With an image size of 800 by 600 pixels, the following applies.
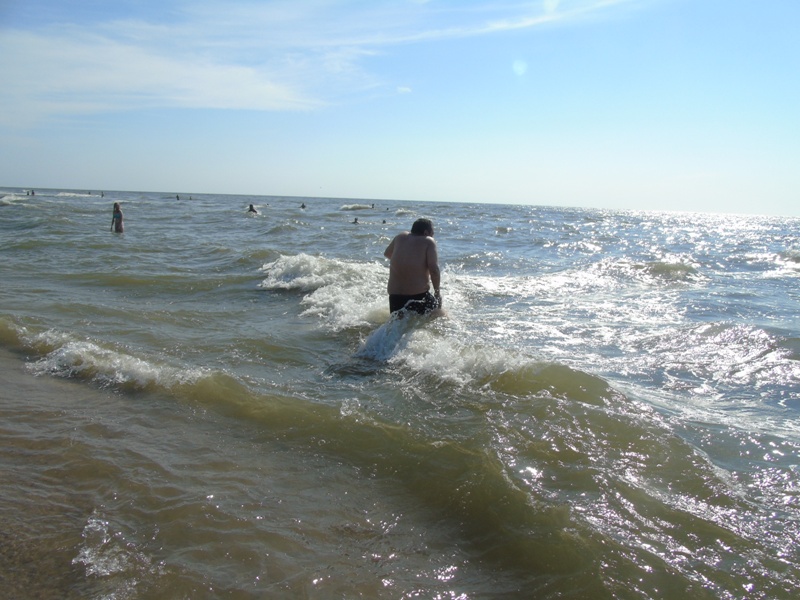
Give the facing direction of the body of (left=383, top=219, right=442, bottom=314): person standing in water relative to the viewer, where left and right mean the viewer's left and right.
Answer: facing away from the viewer and to the right of the viewer
